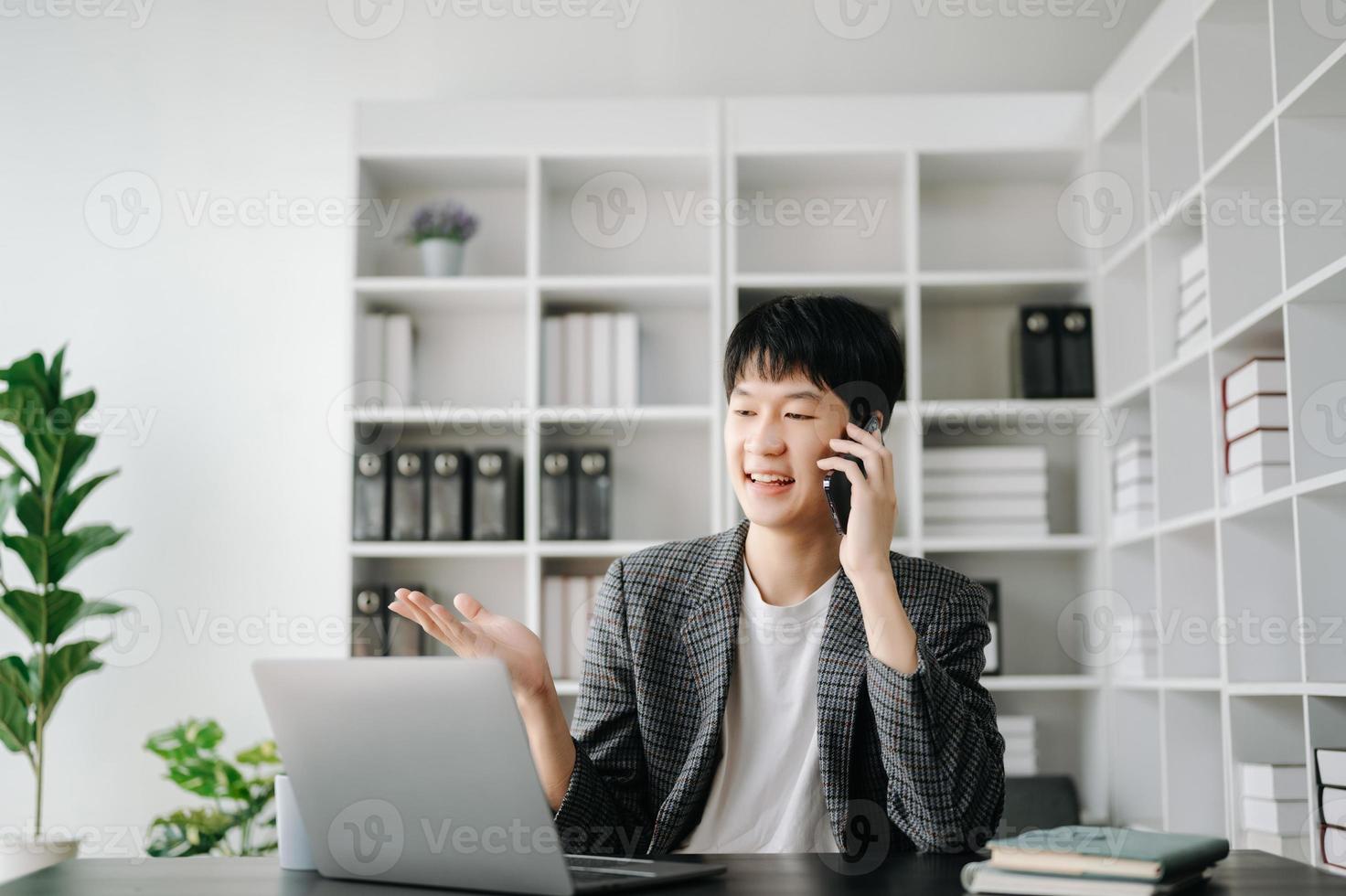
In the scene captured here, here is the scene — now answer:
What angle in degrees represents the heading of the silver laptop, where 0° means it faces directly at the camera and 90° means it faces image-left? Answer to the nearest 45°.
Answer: approximately 225°

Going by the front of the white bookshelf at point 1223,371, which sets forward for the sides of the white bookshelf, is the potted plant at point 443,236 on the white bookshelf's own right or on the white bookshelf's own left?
on the white bookshelf's own right

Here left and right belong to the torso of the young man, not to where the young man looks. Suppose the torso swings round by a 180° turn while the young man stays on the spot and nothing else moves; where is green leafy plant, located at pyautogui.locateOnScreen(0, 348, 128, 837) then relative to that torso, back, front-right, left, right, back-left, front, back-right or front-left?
front-left

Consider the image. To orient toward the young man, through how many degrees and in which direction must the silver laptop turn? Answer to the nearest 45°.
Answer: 0° — it already faces them

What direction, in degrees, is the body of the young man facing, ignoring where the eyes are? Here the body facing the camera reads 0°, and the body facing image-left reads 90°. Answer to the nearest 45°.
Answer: approximately 0°

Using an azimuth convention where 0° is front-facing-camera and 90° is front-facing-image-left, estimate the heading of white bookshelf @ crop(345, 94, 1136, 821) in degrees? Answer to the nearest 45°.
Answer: approximately 0°

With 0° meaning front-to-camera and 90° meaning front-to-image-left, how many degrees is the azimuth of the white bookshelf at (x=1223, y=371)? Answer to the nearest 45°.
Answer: approximately 45°

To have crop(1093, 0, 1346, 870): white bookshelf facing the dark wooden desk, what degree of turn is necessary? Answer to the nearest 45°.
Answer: approximately 45° to its left

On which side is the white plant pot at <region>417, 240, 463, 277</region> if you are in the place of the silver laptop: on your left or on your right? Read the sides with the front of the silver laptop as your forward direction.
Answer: on your left

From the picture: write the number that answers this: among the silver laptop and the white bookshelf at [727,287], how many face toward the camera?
1

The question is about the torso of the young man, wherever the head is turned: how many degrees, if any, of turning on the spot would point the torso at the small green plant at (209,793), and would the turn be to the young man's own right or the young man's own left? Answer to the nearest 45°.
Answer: approximately 135° to the young man's own right

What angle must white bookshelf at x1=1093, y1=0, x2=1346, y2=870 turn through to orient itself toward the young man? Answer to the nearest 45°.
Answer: approximately 45° to its left

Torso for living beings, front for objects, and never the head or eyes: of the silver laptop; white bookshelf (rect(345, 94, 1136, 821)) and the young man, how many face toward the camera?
2
